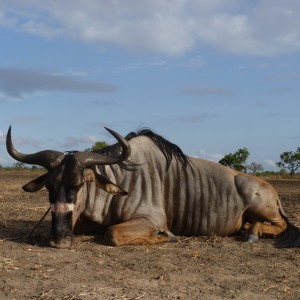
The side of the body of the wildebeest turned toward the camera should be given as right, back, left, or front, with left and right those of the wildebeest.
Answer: left
